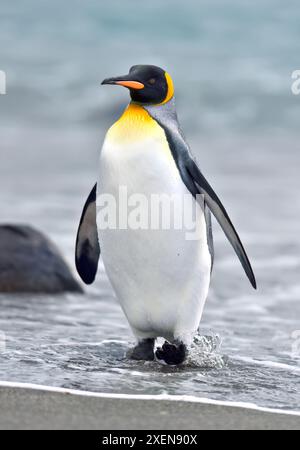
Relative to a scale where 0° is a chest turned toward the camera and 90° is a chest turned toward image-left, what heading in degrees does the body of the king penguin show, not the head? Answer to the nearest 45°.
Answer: approximately 45°

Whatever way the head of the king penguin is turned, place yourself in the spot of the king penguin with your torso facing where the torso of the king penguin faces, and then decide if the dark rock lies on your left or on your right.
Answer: on your right
